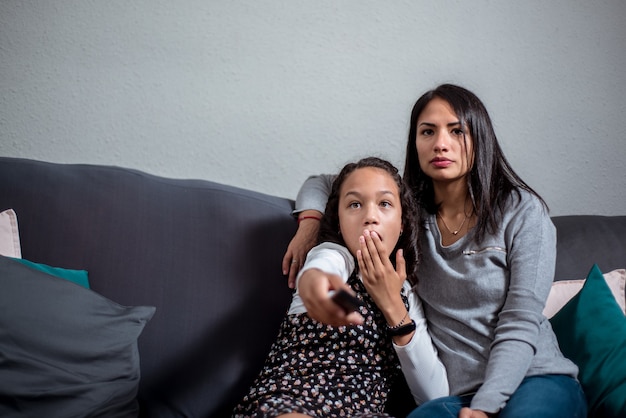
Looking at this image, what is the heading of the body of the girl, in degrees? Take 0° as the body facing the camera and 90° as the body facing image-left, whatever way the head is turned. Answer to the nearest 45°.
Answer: approximately 0°

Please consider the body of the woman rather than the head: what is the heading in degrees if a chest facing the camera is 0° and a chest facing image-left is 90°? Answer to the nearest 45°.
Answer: approximately 45°

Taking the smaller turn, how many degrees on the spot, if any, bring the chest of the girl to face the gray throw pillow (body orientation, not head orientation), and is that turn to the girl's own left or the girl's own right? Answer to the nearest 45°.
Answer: approximately 90° to the girl's own right

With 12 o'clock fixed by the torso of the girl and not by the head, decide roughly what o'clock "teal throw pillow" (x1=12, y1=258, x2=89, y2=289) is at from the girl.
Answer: The teal throw pillow is roughly at 3 o'clock from the girl.
